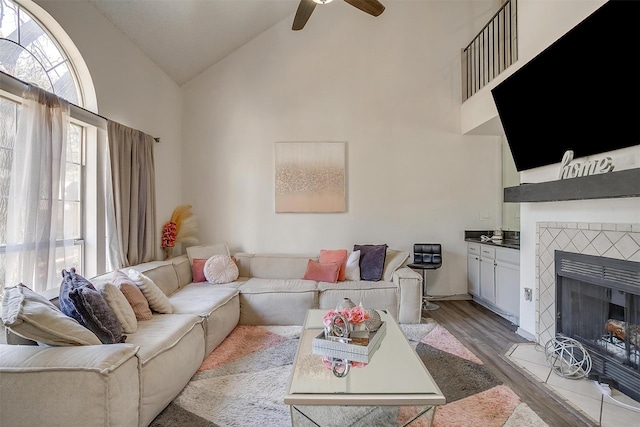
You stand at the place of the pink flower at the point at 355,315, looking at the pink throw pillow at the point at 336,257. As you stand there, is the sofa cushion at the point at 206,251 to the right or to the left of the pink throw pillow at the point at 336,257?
left

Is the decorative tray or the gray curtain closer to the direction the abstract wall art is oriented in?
the decorative tray

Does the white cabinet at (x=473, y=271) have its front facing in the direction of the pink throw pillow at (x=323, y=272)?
yes

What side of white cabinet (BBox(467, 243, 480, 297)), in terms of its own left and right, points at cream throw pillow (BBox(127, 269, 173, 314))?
front

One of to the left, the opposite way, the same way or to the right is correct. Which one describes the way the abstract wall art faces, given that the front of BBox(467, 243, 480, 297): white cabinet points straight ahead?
to the left

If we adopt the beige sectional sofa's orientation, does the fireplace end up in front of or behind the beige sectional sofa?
in front

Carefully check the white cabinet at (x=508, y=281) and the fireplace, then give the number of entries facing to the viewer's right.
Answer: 0

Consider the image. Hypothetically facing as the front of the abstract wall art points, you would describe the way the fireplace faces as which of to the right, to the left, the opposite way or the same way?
to the right

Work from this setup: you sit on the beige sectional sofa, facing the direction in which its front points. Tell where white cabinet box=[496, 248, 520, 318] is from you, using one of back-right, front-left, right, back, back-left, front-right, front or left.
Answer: front-left

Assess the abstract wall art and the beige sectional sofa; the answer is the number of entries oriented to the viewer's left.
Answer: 0

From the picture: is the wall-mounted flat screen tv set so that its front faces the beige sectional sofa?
yes

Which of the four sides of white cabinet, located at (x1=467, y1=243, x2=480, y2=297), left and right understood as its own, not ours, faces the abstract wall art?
front

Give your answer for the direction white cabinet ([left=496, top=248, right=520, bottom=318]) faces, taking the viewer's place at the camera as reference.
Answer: facing the viewer and to the left of the viewer

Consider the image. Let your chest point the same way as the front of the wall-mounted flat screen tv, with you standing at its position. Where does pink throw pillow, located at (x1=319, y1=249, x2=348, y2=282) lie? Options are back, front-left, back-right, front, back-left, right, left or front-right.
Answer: front-right
